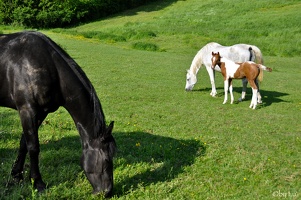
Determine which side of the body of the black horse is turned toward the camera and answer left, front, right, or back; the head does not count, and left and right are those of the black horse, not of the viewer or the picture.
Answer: right

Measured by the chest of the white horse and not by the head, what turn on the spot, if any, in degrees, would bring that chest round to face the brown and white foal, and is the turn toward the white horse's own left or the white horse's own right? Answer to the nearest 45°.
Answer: approximately 90° to the white horse's own left

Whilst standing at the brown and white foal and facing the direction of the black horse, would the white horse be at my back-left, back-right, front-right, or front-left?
back-right

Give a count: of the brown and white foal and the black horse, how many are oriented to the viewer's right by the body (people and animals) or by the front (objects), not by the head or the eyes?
1

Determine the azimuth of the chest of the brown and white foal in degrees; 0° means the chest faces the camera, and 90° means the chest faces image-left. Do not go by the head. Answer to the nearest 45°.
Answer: approximately 90°

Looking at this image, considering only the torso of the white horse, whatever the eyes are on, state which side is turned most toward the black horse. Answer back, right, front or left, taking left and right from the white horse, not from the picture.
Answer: left

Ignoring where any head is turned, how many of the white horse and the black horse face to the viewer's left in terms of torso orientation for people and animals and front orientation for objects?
1

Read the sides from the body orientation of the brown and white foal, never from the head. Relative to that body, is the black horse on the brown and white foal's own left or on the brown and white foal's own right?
on the brown and white foal's own left

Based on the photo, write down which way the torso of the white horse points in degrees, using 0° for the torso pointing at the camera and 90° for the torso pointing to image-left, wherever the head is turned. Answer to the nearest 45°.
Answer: approximately 90°

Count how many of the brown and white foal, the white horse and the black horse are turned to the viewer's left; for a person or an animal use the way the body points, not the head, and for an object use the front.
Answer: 2

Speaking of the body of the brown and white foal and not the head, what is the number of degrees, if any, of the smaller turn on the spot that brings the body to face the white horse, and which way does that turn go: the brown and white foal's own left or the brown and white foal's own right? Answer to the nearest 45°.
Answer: approximately 90° to the brown and white foal's own right

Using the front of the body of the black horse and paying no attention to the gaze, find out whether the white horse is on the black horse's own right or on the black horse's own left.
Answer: on the black horse's own left
